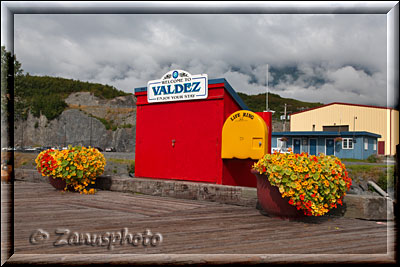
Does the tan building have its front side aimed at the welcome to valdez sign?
yes

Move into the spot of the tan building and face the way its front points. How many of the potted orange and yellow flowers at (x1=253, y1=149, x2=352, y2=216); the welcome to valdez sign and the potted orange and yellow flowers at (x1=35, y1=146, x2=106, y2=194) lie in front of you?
3

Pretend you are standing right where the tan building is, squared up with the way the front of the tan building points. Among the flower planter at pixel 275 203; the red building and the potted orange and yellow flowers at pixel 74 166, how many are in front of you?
3

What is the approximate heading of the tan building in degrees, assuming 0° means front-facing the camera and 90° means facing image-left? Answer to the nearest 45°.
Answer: approximately 0°

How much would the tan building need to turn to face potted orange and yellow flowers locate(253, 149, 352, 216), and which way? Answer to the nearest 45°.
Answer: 0° — it already faces it

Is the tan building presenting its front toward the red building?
yes

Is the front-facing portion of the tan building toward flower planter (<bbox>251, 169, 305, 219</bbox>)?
yes

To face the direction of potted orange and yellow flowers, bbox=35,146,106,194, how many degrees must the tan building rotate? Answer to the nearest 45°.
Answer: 0° — it already faces it

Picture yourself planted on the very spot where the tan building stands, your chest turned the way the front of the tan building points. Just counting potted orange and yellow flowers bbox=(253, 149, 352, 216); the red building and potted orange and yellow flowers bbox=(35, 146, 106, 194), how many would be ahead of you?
3

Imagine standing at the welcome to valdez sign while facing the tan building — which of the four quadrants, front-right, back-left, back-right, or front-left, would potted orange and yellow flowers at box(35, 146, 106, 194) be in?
back-left
